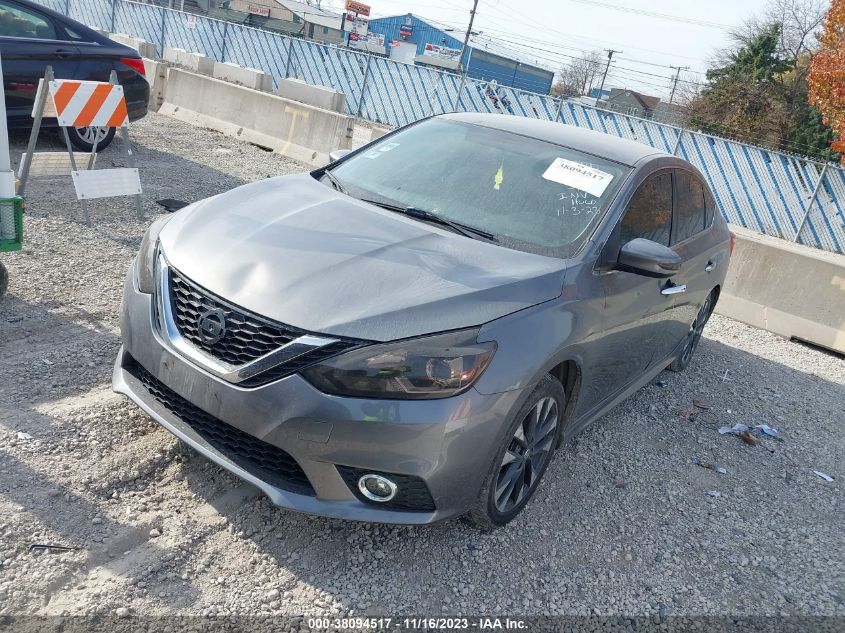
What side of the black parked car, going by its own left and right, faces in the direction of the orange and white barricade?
left

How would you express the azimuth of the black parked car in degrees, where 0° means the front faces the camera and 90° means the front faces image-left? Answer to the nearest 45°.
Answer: approximately 90°

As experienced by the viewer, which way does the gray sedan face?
facing the viewer and to the left of the viewer

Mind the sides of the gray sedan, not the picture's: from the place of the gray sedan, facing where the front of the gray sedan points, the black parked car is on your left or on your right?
on your right

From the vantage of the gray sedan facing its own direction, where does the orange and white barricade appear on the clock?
The orange and white barricade is roughly at 3 o'clock from the gray sedan.

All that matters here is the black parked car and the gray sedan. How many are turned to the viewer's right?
0

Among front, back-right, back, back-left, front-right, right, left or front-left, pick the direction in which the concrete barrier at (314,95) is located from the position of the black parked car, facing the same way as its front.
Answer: back-right
